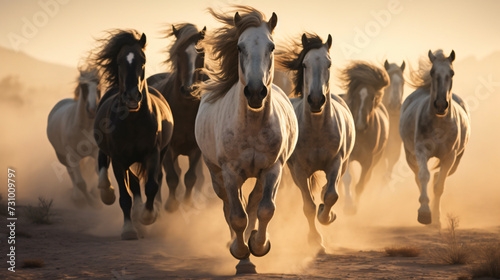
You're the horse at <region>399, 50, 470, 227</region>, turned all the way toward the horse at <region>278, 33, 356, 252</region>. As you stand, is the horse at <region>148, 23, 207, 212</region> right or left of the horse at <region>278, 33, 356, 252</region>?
right

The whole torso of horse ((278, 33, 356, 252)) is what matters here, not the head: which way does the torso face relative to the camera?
toward the camera

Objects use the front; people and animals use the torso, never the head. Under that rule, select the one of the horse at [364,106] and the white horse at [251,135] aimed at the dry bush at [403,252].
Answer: the horse

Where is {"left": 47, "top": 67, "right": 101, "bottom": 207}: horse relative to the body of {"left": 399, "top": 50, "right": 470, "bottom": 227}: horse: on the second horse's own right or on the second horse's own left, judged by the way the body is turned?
on the second horse's own right

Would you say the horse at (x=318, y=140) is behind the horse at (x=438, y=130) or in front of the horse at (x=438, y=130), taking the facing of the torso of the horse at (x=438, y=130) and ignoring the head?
in front

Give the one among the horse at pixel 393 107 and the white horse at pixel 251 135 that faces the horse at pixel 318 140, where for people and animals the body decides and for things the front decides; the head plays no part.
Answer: the horse at pixel 393 107

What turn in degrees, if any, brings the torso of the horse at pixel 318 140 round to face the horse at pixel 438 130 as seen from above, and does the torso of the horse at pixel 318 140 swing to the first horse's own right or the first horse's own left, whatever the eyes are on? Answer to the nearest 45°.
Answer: approximately 135° to the first horse's own left

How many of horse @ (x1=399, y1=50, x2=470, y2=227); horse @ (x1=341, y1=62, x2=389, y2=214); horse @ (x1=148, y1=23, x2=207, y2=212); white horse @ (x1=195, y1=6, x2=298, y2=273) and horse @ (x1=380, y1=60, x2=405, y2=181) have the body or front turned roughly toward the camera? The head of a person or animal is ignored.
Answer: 5

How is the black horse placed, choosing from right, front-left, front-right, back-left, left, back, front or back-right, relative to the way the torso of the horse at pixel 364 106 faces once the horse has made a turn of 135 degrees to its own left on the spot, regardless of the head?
back

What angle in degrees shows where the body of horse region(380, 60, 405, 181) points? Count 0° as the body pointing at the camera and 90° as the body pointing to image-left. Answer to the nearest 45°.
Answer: approximately 0°

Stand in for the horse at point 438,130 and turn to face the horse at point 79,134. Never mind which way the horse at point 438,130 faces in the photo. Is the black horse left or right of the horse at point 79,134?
left

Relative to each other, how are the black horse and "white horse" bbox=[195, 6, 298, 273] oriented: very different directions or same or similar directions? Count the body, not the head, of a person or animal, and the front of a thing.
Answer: same or similar directions

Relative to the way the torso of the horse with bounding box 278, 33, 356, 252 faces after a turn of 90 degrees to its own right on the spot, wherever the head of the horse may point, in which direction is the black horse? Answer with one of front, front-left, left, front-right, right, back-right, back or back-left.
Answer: front

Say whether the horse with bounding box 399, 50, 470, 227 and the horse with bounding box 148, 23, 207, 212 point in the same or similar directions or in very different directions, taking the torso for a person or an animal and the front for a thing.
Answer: same or similar directions

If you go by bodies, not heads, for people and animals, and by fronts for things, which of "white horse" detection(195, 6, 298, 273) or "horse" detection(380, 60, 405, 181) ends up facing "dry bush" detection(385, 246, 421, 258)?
the horse

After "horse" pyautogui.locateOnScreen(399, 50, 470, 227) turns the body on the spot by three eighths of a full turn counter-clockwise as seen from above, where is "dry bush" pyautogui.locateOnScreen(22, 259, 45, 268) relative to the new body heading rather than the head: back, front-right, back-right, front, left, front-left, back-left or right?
back

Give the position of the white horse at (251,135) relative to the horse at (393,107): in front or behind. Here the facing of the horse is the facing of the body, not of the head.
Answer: in front

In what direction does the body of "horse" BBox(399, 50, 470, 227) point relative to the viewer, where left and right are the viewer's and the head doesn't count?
facing the viewer

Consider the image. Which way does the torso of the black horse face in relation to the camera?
toward the camera

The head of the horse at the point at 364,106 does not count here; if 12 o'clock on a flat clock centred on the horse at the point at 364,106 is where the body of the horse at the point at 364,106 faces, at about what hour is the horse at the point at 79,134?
the horse at the point at 79,134 is roughly at 3 o'clock from the horse at the point at 364,106.
